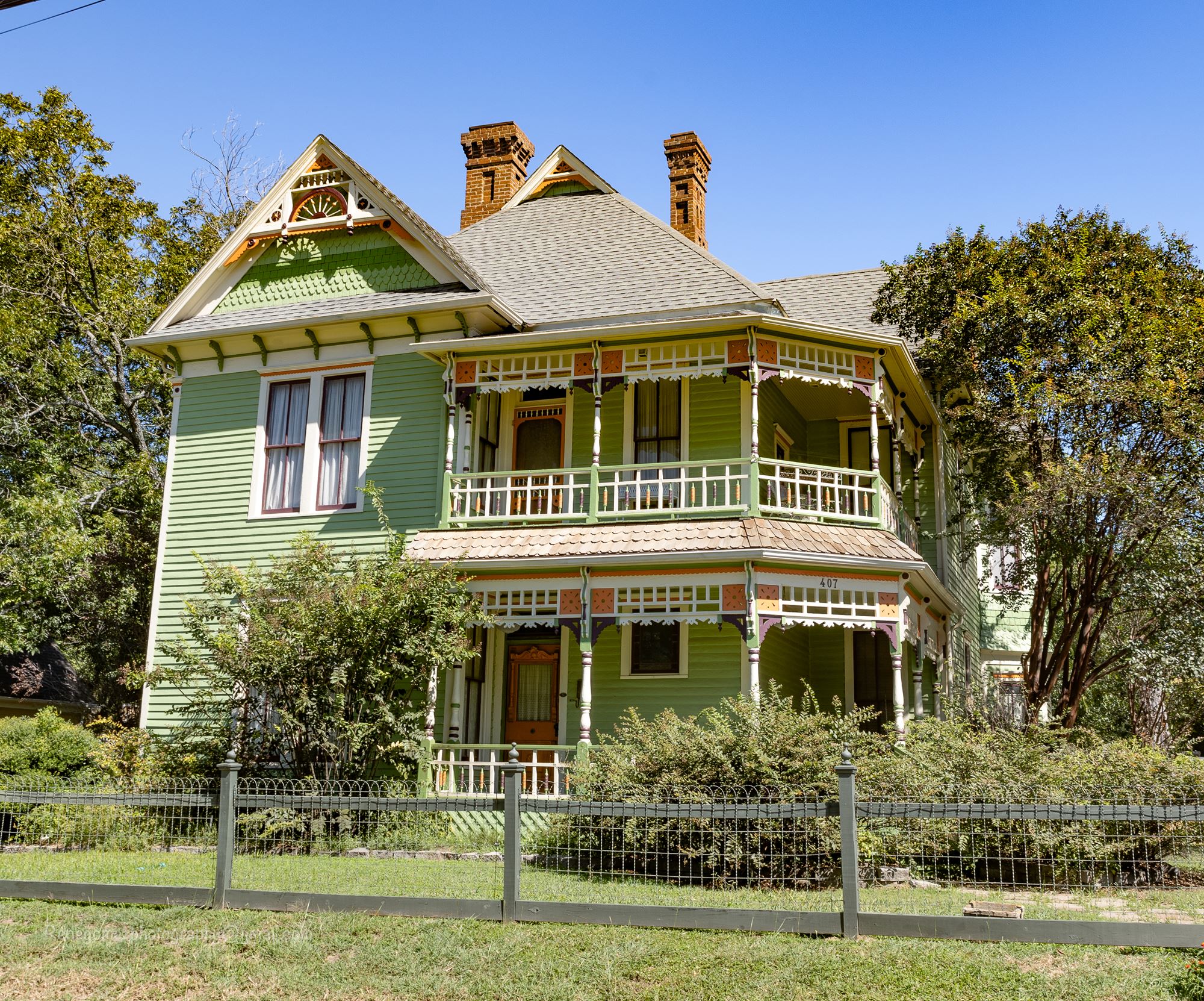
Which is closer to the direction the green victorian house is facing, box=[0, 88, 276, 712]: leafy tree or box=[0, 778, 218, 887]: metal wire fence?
the metal wire fence

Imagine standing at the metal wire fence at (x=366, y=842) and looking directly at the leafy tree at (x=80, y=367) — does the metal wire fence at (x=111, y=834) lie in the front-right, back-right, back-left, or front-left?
front-left

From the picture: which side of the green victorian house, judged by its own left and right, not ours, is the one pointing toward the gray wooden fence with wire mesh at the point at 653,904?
front

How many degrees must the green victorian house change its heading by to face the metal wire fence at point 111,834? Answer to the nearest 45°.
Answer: approximately 45° to its right

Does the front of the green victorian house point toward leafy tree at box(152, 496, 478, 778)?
no

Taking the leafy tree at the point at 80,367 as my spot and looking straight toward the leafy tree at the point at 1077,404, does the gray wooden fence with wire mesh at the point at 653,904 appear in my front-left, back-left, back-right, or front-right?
front-right

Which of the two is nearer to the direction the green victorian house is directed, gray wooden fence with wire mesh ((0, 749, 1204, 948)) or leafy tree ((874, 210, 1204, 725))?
the gray wooden fence with wire mesh

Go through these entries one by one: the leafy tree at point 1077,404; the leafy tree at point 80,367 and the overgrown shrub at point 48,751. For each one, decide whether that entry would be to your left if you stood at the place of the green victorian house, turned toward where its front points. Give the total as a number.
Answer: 1

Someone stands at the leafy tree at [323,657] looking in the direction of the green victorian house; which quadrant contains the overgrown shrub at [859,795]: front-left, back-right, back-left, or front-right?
front-right

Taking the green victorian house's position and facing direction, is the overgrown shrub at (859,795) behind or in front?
in front

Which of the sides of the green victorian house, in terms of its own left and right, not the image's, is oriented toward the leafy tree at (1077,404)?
left

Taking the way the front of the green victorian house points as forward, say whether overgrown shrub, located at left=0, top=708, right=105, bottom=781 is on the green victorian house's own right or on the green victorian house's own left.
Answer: on the green victorian house's own right

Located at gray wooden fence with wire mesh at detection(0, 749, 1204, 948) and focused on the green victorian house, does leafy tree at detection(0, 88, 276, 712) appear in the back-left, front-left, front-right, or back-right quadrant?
front-left

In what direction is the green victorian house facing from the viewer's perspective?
toward the camera
